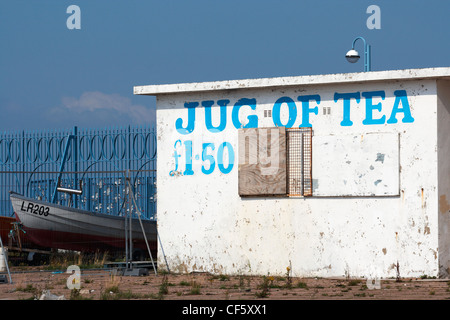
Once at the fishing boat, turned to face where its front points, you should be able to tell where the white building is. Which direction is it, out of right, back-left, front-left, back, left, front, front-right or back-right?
back-left

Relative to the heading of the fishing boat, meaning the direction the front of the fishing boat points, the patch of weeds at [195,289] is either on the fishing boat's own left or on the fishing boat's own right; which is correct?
on the fishing boat's own left

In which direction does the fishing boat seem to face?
to the viewer's left

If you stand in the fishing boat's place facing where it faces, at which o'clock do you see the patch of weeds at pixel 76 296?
The patch of weeds is roughly at 9 o'clock from the fishing boat.
